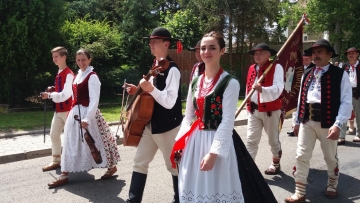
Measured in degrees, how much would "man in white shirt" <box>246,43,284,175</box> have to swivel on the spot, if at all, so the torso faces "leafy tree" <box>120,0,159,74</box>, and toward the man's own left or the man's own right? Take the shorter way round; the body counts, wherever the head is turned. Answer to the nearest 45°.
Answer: approximately 90° to the man's own right

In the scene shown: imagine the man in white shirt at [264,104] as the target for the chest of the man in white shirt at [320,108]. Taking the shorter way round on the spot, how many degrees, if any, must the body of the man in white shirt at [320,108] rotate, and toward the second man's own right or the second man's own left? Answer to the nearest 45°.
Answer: approximately 90° to the second man's own right

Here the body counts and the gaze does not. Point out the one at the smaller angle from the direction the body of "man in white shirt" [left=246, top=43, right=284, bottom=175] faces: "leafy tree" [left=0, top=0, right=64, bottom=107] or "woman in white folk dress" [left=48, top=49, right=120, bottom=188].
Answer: the woman in white folk dress

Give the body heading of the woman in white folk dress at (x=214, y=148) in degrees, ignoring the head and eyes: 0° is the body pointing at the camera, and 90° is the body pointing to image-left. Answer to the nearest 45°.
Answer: approximately 45°

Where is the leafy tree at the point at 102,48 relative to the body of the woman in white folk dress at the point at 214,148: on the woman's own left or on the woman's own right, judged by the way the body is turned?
on the woman's own right

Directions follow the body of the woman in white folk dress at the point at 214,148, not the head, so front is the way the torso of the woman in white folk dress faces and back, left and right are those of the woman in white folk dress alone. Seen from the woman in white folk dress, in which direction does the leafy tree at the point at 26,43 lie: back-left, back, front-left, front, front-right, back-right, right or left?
right
